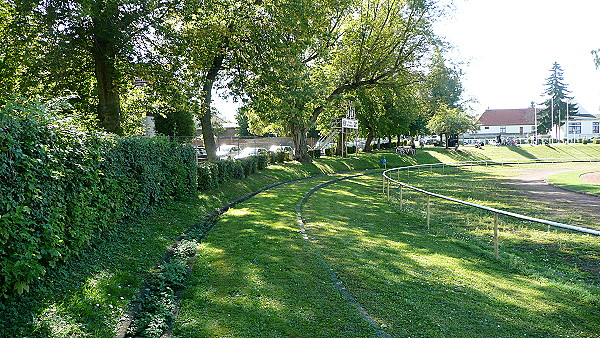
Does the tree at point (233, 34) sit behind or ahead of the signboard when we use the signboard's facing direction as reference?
ahead

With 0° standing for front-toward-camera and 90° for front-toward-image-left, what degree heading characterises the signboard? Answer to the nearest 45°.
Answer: approximately 0°
